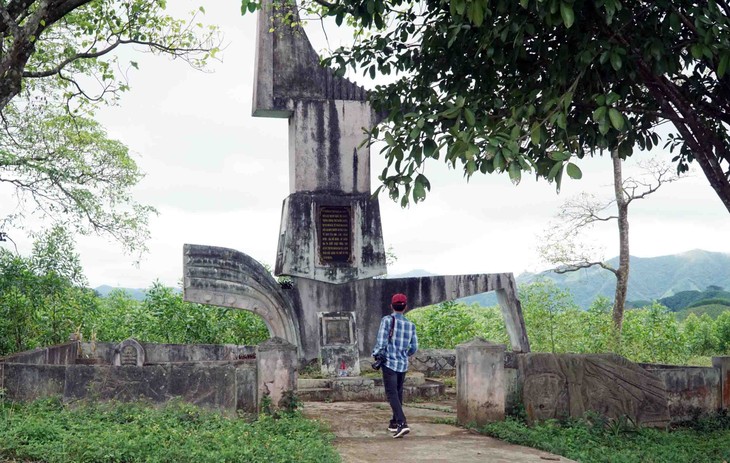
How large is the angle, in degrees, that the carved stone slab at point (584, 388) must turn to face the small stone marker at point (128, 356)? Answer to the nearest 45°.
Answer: approximately 90° to its right

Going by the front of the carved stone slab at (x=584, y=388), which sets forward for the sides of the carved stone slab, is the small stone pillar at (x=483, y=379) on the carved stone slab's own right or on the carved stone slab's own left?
on the carved stone slab's own right

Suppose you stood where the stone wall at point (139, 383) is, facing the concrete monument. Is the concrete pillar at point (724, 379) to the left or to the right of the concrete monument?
right

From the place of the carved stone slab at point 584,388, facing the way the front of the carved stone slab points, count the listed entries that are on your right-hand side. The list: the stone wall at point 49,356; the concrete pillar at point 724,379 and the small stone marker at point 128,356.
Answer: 2

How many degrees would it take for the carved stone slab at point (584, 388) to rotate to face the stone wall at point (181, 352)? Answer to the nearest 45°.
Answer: approximately 90° to its right

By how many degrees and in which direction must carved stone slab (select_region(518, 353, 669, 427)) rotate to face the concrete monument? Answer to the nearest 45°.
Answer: approximately 135° to its right

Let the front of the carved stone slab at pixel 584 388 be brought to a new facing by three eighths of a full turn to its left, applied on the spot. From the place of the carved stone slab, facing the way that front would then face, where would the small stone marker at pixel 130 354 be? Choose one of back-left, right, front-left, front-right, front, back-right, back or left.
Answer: back-left

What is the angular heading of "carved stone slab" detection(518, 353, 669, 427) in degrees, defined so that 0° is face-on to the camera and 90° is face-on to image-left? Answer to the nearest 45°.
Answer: approximately 0°

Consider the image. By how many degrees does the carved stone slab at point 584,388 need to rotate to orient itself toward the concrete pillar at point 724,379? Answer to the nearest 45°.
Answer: approximately 135° to its left

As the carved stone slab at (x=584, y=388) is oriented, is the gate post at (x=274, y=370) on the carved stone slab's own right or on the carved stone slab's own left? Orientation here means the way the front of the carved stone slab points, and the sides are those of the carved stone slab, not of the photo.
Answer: on the carved stone slab's own right

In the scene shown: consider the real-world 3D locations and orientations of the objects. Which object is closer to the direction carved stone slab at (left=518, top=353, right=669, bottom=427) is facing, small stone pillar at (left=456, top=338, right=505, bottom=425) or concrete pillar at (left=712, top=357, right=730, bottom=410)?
the small stone pillar

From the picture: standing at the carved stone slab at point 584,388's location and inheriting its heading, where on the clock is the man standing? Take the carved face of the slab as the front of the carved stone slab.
The man standing is roughly at 2 o'clock from the carved stone slab.
